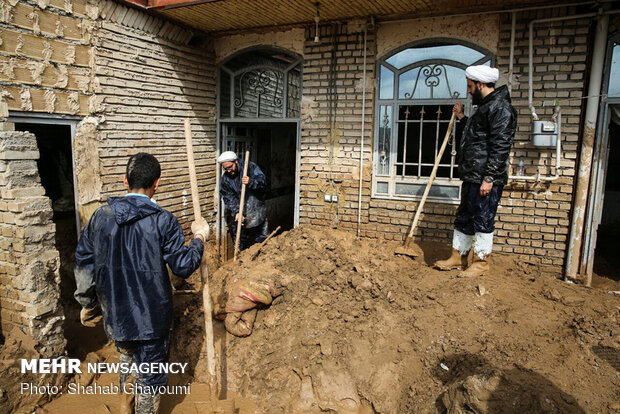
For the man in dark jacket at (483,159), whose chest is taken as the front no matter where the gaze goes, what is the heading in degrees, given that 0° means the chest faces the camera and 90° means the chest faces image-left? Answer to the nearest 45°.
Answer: approximately 90°

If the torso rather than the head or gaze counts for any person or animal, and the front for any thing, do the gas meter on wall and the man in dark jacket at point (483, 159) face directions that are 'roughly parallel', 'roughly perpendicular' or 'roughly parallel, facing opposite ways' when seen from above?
roughly perpendicular

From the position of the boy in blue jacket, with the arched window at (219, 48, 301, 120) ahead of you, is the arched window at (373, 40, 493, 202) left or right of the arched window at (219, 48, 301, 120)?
right

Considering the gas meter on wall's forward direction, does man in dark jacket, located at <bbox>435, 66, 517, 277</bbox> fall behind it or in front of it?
in front

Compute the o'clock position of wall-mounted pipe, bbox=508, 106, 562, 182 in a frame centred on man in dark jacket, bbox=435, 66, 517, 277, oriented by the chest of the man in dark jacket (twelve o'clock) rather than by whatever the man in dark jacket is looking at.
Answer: The wall-mounted pipe is roughly at 4 o'clock from the man in dark jacket.

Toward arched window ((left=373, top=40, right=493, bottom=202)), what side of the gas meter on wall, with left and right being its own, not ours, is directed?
right

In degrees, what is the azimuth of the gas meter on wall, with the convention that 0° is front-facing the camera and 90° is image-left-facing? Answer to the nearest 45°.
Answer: approximately 0°

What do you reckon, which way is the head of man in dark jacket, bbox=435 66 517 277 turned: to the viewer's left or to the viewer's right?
to the viewer's left

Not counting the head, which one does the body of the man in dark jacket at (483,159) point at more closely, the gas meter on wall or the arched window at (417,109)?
the arched window

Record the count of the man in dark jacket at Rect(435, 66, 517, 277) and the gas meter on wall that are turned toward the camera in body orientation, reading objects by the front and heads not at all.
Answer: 1

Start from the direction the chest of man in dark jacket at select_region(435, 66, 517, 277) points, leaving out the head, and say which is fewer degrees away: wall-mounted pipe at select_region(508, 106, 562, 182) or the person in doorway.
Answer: the person in doorway
